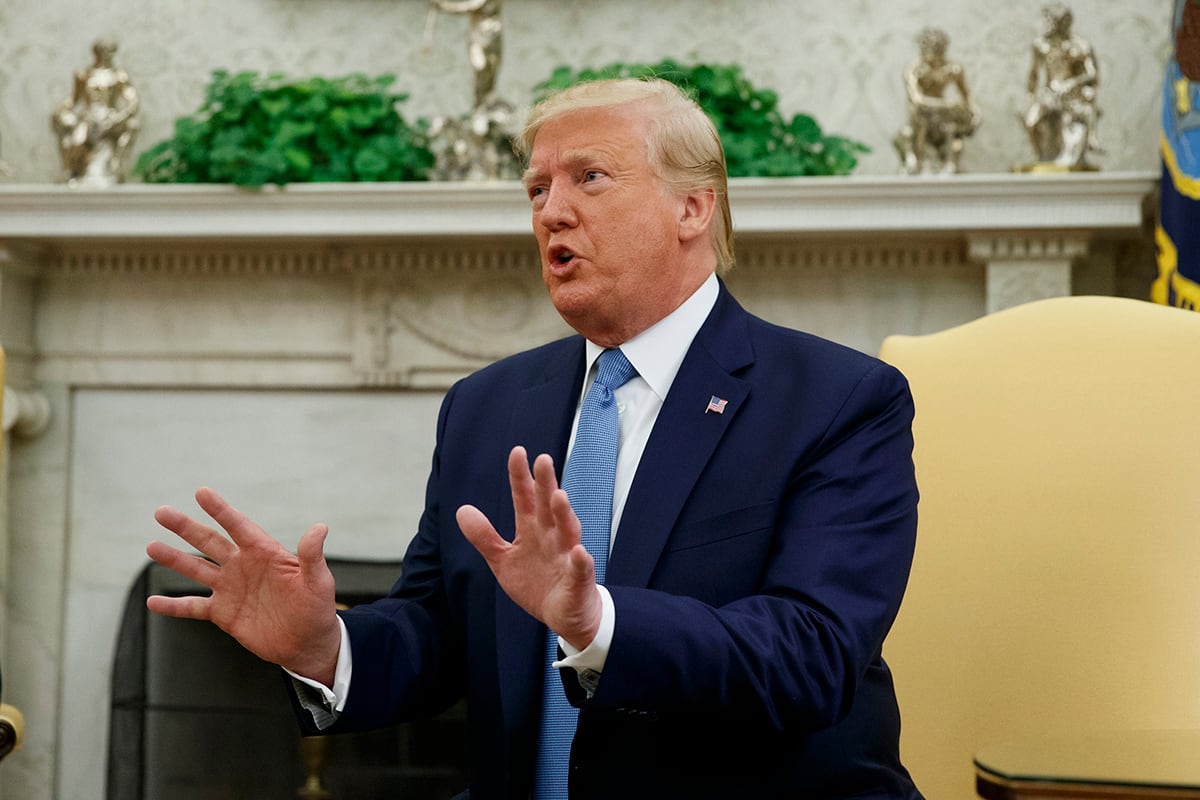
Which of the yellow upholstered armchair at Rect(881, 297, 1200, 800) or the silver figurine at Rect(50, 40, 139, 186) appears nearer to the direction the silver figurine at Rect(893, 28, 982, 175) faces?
the yellow upholstered armchair

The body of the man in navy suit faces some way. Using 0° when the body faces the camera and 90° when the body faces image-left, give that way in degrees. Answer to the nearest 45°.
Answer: approximately 45°

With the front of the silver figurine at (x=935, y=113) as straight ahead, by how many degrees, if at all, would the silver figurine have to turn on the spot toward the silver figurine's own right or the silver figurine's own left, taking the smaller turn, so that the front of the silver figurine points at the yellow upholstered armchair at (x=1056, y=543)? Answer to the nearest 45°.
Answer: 0° — it already faces it

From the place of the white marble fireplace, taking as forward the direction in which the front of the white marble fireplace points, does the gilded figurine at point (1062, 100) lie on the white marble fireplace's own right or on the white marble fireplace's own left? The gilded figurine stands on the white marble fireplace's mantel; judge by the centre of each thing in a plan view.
on the white marble fireplace's own left

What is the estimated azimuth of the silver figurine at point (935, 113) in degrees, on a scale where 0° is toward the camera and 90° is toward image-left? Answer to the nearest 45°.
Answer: approximately 0°

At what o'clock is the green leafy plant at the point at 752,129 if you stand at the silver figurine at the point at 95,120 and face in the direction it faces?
The green leafy plant is roughly at 10 o'clock from the silver figurine.

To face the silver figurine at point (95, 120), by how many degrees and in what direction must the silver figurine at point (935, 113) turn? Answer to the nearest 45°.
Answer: approximately 90° to its right

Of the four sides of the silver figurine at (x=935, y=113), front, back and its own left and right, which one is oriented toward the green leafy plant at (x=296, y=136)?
right
